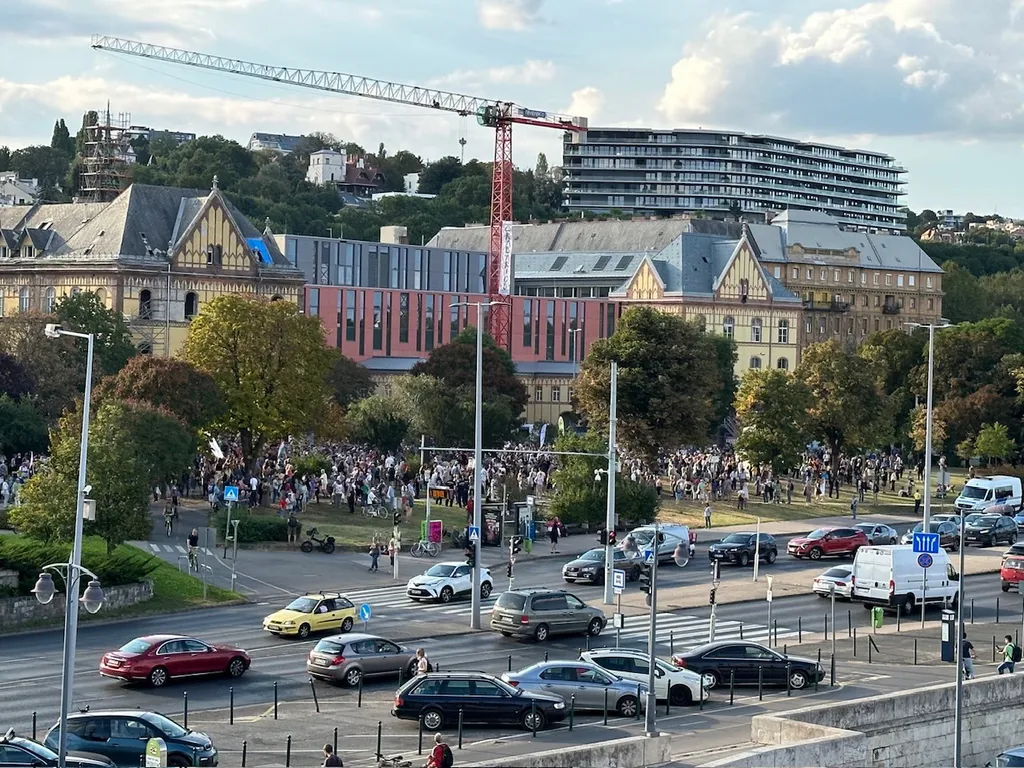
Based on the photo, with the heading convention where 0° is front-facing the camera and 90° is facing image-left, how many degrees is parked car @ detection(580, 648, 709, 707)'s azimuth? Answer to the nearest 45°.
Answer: approximately 270°

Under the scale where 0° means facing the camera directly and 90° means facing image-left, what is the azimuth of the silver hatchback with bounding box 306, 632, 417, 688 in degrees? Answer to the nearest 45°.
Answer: approximately 225°

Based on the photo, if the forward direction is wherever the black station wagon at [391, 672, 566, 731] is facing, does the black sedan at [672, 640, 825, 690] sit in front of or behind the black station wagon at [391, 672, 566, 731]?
in front

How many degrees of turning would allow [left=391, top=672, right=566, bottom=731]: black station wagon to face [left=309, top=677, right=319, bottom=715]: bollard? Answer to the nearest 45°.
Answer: approximately 135° to its left

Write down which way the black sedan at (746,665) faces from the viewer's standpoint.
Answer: facing to the right of the viewer

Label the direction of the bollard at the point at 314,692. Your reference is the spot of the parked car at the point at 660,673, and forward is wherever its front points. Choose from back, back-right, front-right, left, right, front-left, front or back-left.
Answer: back

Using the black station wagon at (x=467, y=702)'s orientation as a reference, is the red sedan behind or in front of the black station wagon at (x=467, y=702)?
behind

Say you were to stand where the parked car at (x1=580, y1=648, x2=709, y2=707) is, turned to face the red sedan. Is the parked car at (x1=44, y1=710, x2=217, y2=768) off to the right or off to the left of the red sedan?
left

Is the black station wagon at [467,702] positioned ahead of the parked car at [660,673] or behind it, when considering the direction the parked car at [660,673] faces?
behind
